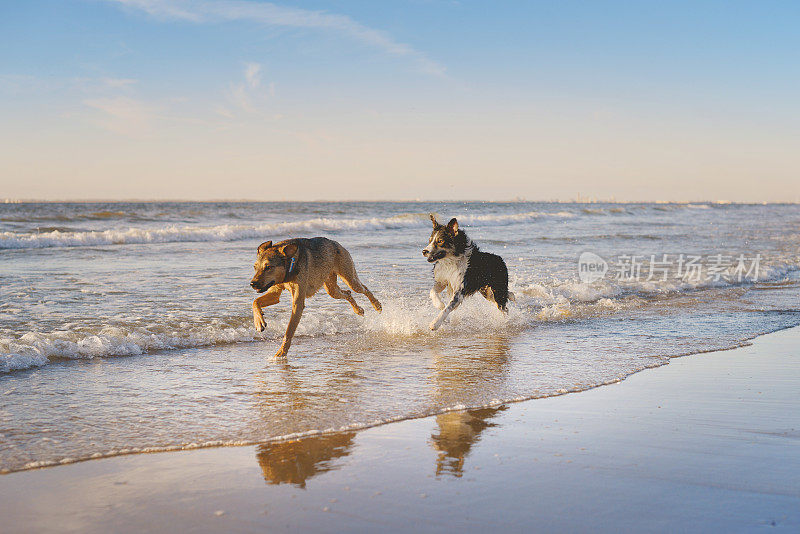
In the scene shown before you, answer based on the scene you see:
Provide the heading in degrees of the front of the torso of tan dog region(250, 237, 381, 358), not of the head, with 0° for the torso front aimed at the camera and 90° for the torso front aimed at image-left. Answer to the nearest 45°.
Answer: approximately 45°

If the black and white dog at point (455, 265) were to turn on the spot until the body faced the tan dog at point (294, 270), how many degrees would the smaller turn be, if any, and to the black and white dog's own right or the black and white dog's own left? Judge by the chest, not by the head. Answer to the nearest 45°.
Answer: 0° — it already faces it

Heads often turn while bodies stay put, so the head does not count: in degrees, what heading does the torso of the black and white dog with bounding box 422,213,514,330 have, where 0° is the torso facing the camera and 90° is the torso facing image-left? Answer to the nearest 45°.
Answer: approximately 45°

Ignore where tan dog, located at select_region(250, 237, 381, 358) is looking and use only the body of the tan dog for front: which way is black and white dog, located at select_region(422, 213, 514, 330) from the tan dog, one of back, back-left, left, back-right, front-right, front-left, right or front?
back
